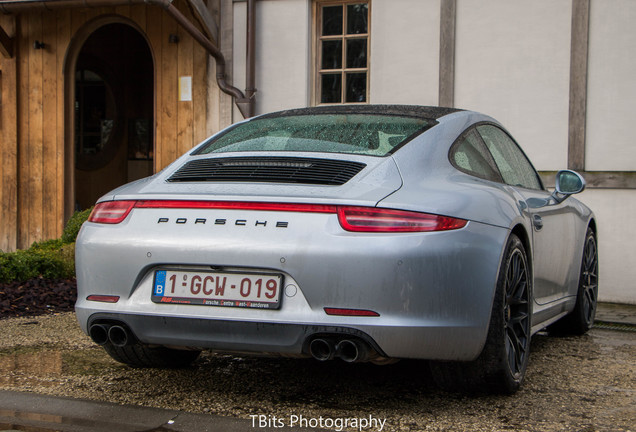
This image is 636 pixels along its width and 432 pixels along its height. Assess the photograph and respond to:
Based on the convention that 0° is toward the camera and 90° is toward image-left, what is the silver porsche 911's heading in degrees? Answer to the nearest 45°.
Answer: approximately 225°

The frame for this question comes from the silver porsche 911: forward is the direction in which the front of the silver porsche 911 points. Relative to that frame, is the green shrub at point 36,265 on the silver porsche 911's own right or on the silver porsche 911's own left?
on the silver porsche 911's own left

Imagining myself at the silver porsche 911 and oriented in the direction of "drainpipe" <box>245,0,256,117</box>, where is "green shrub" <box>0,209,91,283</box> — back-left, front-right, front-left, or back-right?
front-left

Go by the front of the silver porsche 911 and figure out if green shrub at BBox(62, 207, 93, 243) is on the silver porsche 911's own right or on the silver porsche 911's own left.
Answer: on the silver porsche 911's own left

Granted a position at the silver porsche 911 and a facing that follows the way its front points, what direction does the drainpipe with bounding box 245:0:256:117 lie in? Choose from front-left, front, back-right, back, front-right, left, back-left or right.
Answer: front-left

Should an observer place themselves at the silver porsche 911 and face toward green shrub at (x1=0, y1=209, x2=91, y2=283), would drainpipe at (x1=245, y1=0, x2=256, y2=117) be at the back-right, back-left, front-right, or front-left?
front-right
